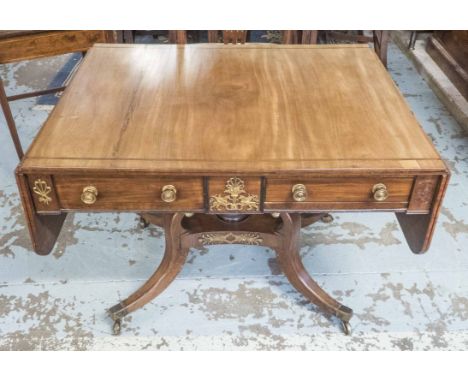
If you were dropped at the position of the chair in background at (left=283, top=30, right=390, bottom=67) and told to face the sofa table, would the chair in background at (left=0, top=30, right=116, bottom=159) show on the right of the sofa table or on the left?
right

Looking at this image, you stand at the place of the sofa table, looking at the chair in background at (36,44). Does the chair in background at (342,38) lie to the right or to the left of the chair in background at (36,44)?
right

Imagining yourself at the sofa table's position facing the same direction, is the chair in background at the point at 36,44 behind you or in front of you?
behind

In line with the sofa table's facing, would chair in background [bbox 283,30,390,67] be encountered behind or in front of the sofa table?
behind

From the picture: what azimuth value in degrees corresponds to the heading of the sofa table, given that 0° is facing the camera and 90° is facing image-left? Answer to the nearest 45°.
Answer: approximately 0°
